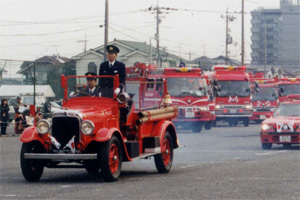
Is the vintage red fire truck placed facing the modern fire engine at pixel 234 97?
no

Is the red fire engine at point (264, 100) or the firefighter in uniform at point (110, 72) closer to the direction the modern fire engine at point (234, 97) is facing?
the firefighter in uniform

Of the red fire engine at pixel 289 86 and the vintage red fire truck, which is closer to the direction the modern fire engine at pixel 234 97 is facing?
the vintage red fire truck

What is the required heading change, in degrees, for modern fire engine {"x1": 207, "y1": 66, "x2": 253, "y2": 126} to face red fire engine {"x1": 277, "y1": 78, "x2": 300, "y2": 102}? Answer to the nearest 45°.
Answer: approximately 135° to its left

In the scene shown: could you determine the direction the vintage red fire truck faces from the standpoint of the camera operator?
facing the viewer and to the left of the viewer

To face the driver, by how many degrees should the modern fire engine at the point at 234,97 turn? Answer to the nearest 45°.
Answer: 0° — it already faces them

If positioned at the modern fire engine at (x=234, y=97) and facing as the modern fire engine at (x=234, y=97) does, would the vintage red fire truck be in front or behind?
in front

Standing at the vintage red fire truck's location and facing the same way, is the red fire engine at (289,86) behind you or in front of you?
behind

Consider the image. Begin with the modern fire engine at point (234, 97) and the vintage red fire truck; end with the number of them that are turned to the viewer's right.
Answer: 0

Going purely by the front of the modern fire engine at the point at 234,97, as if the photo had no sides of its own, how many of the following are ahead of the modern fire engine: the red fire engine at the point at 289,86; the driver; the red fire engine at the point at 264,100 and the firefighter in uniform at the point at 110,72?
2

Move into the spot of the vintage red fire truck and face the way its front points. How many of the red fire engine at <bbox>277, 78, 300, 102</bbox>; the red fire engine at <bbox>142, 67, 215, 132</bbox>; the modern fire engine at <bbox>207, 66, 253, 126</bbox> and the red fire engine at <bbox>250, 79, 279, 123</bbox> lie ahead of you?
0

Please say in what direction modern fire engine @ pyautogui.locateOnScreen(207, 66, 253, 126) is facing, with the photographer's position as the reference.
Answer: facing the viewer

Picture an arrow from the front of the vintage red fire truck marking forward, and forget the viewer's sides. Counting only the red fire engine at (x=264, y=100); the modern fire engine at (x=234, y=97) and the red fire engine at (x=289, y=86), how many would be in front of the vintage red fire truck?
0

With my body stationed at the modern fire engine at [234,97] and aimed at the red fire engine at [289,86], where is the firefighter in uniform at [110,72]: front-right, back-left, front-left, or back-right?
back-right
